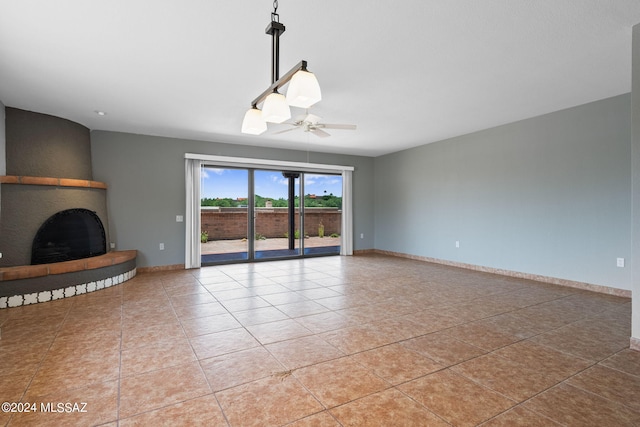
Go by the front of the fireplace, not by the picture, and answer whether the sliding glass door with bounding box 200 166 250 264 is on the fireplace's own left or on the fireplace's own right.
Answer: on the fireplace's own left

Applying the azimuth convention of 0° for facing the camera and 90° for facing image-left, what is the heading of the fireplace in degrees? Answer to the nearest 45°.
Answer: approximately 315°

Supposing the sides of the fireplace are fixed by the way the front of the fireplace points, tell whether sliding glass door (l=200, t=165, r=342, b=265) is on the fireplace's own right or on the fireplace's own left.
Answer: on the fireplace's own left
